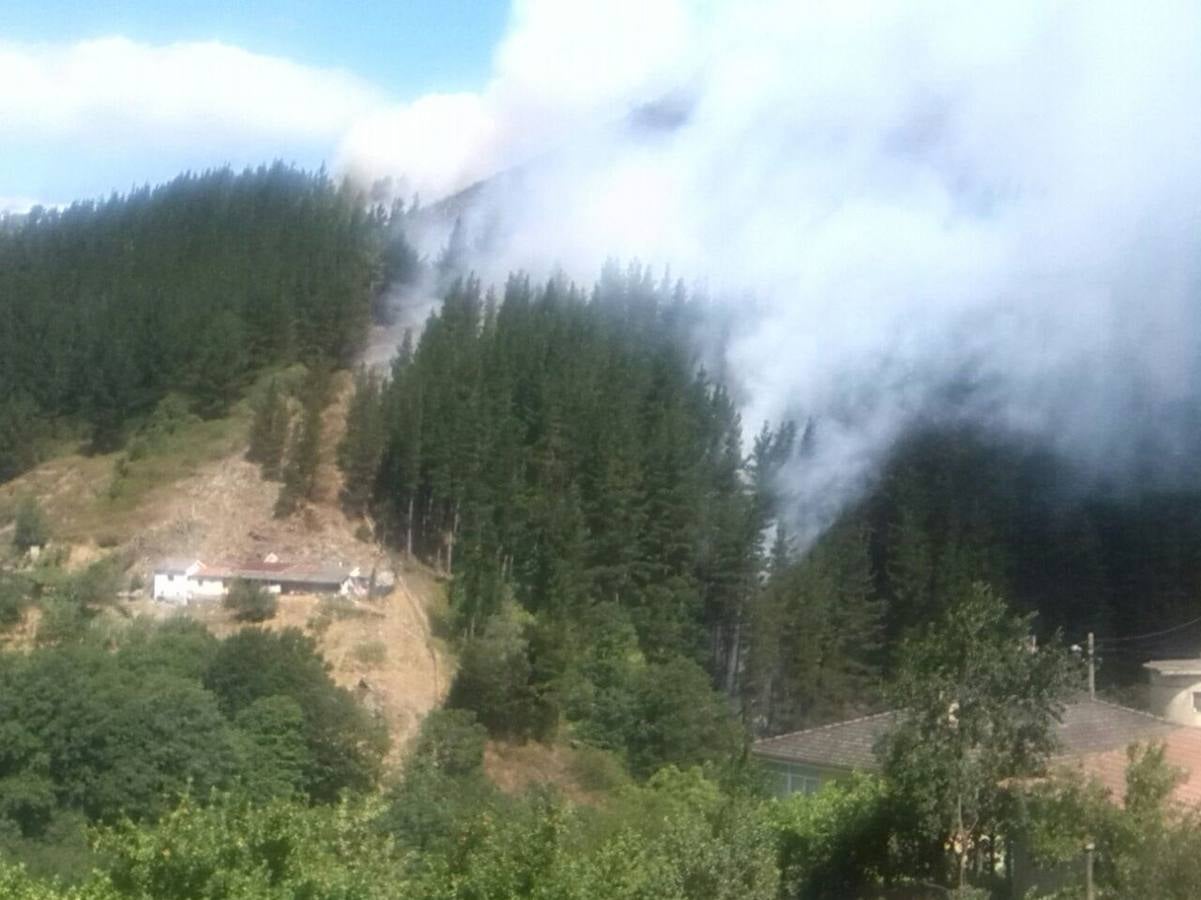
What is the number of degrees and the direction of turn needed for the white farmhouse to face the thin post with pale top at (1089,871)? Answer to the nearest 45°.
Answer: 0° — it already faces it

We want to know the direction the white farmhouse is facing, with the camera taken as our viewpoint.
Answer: facing the viewer

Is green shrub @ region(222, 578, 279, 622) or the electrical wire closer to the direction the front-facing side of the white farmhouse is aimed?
the green shrub

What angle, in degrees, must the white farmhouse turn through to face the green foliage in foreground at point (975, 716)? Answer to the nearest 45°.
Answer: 0° — it already faces it

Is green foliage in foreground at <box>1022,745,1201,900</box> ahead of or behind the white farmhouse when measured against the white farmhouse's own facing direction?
ahead

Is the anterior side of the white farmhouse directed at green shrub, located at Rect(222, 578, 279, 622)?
yes
